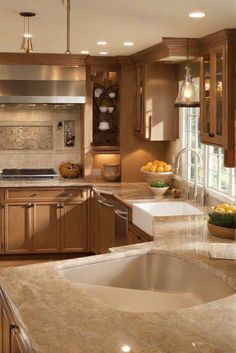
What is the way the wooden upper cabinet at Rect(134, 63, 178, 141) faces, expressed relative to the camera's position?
facing to the left of the viewer

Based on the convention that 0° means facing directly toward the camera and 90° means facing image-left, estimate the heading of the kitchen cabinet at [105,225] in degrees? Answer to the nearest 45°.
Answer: approximately 45°

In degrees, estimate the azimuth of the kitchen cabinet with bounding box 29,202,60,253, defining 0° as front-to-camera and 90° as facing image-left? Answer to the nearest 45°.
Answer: approximately 0°

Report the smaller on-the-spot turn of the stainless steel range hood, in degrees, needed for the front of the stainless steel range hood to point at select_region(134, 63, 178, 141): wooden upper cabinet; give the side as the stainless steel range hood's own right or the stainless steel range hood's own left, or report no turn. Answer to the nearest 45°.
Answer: approximately 45° to the stainless steel range hood's own left

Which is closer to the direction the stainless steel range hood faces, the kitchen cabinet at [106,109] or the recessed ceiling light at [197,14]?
the recessed ceiling light

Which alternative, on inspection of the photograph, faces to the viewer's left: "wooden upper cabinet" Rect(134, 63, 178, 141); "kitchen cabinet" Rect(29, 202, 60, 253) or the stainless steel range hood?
the wooden upper cabinet

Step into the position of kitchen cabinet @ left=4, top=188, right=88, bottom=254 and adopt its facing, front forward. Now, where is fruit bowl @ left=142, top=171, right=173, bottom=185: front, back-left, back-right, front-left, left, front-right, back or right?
front-left
